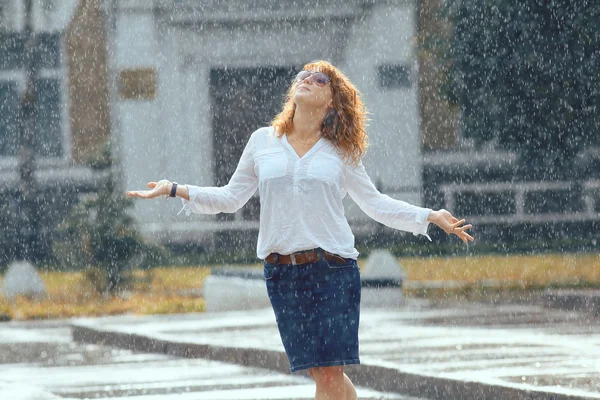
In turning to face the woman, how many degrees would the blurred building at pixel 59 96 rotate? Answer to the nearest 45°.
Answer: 0° — it already faces them

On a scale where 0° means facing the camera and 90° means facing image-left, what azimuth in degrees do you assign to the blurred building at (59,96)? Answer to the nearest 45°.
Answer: approximately 0°

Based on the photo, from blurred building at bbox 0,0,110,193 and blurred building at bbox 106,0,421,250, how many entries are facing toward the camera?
2

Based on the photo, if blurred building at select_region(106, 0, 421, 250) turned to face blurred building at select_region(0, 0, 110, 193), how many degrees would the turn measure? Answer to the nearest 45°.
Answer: approximately 90° to its right

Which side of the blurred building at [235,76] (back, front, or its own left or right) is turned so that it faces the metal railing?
left

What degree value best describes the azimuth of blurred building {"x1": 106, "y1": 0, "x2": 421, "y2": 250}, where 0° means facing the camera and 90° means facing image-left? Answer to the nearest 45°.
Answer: approximately 0°

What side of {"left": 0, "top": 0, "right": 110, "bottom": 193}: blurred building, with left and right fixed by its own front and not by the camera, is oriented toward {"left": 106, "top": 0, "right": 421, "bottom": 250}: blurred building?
left
